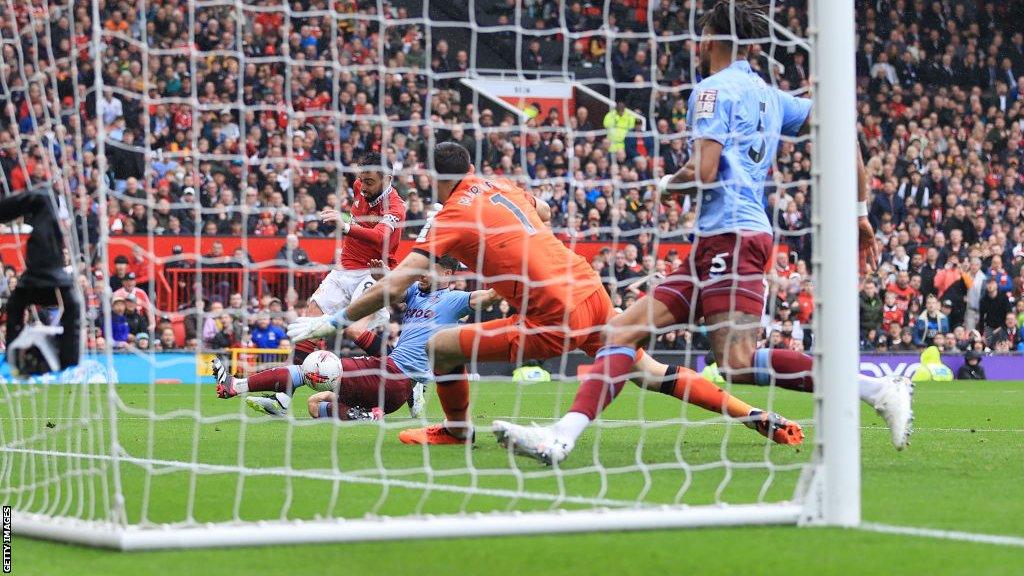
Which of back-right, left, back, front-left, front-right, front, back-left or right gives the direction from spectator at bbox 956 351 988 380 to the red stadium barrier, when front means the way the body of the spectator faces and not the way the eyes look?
front-right

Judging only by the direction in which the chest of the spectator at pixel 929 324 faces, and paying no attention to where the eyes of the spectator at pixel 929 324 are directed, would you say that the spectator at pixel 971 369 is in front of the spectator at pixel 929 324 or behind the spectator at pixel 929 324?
in front

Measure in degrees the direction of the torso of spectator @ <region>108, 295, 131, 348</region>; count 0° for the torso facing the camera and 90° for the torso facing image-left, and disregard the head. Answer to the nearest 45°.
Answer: approximately 0°
